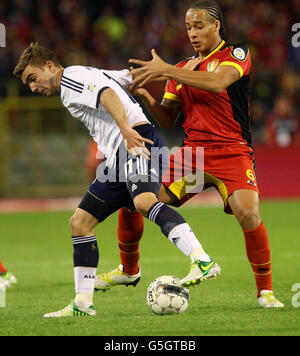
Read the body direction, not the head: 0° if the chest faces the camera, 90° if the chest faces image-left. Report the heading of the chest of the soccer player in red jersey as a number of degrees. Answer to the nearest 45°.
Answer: approximately 45°

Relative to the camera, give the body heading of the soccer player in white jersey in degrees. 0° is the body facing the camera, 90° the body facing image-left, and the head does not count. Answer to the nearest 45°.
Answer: approximately 90°

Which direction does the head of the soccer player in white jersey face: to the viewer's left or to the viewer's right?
to the viewer's left

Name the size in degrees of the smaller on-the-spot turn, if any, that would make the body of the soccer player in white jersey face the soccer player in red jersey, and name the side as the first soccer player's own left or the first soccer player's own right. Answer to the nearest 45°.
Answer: approximately 135° to the first soccer player's own right

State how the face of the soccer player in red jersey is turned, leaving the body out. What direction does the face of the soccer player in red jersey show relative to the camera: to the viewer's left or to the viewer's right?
to the viewer's left

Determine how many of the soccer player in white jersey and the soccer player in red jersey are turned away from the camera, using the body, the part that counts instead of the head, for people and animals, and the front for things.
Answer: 0
